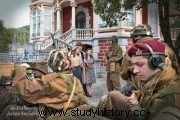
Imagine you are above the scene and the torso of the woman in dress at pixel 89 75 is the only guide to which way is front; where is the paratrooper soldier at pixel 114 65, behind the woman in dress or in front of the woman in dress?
in front

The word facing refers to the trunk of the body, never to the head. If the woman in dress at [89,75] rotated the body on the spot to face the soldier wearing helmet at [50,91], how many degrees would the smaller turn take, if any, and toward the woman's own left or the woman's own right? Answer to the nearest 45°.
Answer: approximately 45° to the woman's own right

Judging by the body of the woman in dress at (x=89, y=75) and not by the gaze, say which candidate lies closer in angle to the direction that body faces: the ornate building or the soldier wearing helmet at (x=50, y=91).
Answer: the soldier wearing helmet

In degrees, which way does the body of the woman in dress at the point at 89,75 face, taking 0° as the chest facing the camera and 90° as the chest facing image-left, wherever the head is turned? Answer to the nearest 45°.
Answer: approximately 315°

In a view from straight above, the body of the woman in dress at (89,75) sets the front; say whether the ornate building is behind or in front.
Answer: behind
